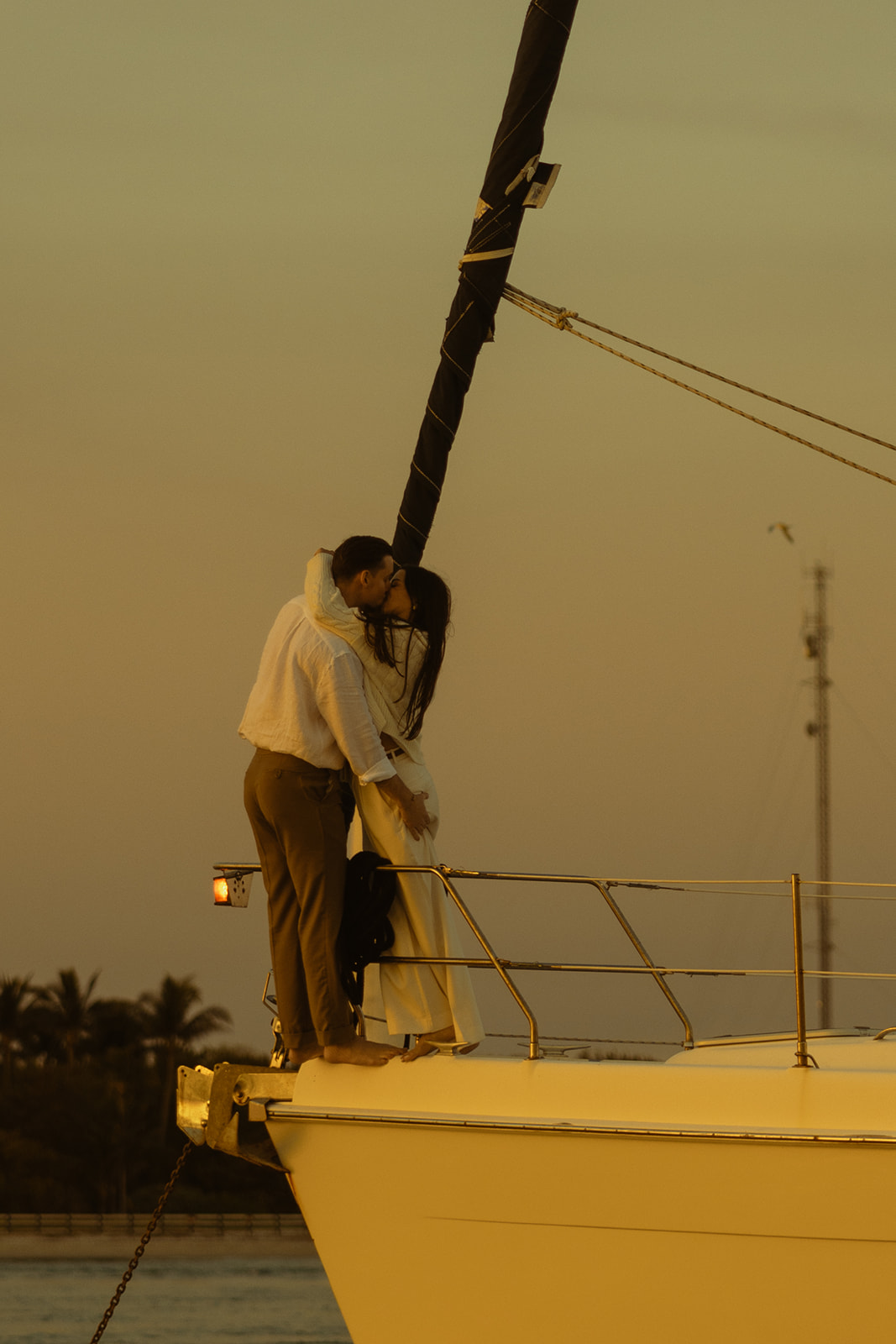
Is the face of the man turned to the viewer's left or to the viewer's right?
to the viewer's right

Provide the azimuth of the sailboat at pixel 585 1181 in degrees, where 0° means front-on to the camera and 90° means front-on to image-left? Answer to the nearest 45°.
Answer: approximately 90°

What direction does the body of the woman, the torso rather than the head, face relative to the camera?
to the viewer's left

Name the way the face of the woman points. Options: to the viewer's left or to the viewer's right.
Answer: to the viewer's left
